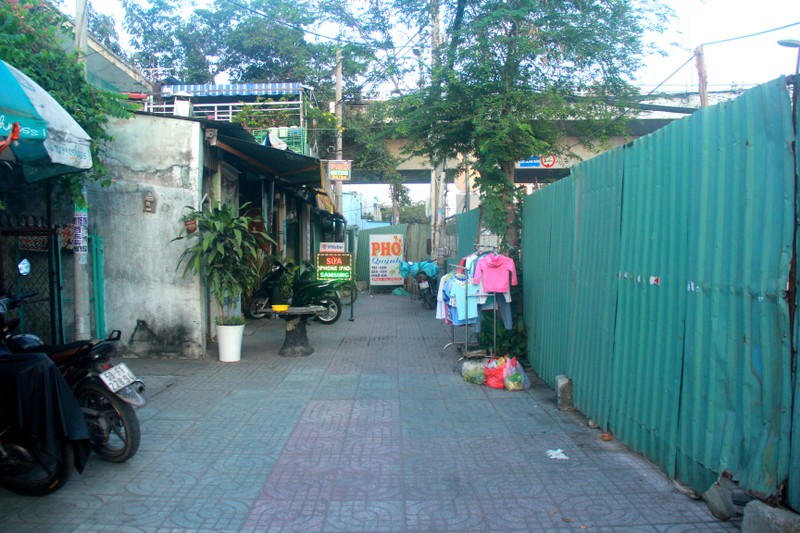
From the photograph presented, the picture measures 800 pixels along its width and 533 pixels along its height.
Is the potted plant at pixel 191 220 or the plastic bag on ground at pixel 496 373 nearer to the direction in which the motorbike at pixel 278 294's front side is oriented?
the potted plant

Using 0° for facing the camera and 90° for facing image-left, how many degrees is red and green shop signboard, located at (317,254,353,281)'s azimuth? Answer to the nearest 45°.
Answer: approximately 0°

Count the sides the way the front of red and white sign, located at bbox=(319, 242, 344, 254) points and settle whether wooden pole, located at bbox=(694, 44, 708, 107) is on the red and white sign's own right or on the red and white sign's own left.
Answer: on the red and white sign's own left

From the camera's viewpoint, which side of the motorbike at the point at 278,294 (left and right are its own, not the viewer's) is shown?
left

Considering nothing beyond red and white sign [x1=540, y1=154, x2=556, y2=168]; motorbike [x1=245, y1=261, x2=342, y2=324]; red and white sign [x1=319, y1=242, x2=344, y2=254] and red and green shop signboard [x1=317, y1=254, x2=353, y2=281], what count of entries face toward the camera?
3

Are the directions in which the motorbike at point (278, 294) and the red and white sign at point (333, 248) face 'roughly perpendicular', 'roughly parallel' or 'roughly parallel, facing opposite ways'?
roughly perpendicular

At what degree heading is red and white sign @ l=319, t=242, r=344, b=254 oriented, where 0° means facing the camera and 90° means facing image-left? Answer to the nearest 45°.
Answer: approximately 0°
